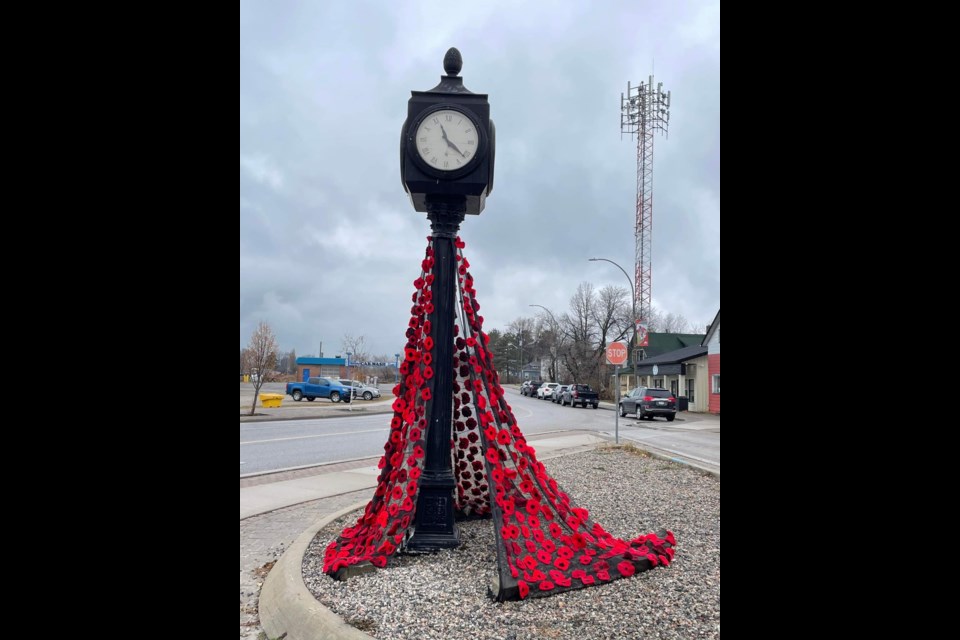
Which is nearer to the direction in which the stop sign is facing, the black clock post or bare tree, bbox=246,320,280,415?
the black clock post

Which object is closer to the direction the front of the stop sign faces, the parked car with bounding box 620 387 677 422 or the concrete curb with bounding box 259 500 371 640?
the concrete curb

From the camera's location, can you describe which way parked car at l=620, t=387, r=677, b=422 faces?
facing away from the viewer and to the left of the viewer

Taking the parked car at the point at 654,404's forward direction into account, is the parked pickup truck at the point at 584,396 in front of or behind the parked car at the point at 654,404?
in front

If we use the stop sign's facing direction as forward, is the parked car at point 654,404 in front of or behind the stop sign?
behind

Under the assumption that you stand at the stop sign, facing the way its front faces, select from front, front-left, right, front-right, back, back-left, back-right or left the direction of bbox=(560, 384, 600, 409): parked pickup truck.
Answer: back

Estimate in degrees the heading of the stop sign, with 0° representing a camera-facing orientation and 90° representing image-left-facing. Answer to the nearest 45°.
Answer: approximately 0°

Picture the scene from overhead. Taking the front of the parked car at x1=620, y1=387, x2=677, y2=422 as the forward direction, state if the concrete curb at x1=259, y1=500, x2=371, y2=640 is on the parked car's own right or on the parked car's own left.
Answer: on the parked car's own left

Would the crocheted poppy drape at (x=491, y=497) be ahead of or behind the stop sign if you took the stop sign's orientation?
ahead

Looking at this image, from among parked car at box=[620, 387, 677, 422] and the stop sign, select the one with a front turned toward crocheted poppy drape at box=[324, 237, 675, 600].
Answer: the stop sign

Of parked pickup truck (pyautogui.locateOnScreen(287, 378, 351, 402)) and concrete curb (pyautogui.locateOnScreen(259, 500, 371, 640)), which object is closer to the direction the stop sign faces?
the concrete curb

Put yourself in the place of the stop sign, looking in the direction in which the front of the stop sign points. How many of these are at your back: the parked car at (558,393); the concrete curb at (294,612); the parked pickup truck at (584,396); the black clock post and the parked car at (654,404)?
3

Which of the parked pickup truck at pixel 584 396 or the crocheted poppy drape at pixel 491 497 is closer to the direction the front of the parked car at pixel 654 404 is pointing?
the parked pickup truck

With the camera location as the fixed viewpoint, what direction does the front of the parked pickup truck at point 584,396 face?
facing away from the viewer and to the left of the viewer
